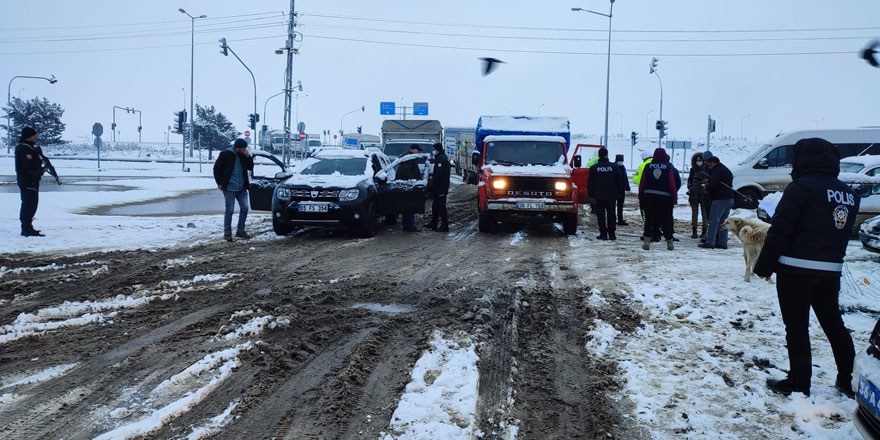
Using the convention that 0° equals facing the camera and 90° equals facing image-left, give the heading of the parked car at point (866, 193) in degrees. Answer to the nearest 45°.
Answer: approximately 45°

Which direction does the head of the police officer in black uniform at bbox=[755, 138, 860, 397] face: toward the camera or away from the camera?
away from the camera

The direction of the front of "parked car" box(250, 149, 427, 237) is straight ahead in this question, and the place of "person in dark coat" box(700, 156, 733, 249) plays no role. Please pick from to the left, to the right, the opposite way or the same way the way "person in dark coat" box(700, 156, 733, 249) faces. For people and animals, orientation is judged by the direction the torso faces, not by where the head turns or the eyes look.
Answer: to the right

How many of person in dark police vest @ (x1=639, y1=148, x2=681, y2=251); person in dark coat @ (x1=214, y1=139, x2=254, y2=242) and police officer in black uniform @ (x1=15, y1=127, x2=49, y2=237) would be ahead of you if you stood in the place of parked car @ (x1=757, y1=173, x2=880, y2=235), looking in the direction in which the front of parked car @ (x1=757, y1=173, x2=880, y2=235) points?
3

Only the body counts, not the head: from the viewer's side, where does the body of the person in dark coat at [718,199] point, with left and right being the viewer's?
facing to the left of the viewer

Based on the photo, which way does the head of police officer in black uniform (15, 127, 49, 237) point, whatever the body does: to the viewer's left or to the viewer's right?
to the viewer's right

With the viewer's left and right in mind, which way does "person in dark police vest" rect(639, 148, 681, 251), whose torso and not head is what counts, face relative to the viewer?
facing away from the viewer

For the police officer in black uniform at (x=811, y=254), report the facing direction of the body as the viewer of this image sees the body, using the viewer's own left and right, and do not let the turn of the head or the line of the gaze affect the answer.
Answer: facing away from the viewer and to the left of the viewer

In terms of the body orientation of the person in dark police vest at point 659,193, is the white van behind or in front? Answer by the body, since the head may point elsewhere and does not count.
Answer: in front

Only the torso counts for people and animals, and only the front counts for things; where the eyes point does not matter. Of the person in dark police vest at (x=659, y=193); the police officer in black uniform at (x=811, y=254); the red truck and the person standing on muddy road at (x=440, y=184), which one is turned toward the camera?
the red truck

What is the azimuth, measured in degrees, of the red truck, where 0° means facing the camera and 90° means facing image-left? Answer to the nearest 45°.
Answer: approximately 0°
